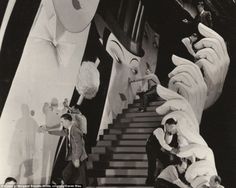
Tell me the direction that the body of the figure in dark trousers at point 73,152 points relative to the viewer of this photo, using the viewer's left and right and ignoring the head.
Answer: facing to the left of the viewer

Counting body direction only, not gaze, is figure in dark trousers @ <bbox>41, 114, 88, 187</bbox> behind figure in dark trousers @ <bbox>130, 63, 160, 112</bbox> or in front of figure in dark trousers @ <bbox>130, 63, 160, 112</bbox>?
in front

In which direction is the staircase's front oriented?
toward the camera

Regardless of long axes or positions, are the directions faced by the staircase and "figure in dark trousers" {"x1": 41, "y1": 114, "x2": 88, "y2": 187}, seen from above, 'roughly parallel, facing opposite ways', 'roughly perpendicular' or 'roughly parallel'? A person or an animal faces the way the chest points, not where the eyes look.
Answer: roughly perpendicular

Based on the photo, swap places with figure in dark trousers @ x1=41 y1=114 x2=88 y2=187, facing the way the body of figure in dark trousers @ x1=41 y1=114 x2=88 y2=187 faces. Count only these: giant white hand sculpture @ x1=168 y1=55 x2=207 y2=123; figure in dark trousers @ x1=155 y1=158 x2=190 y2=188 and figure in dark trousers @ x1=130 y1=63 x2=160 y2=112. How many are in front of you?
0

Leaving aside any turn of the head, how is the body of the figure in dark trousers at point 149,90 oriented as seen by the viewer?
to the viewer's left

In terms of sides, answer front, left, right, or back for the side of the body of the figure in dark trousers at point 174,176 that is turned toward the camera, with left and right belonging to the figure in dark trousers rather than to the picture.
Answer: right

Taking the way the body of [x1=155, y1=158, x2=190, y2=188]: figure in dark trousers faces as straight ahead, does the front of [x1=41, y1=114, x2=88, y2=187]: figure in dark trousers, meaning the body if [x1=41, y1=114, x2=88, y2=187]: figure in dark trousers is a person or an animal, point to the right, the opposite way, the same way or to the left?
the opposite way
